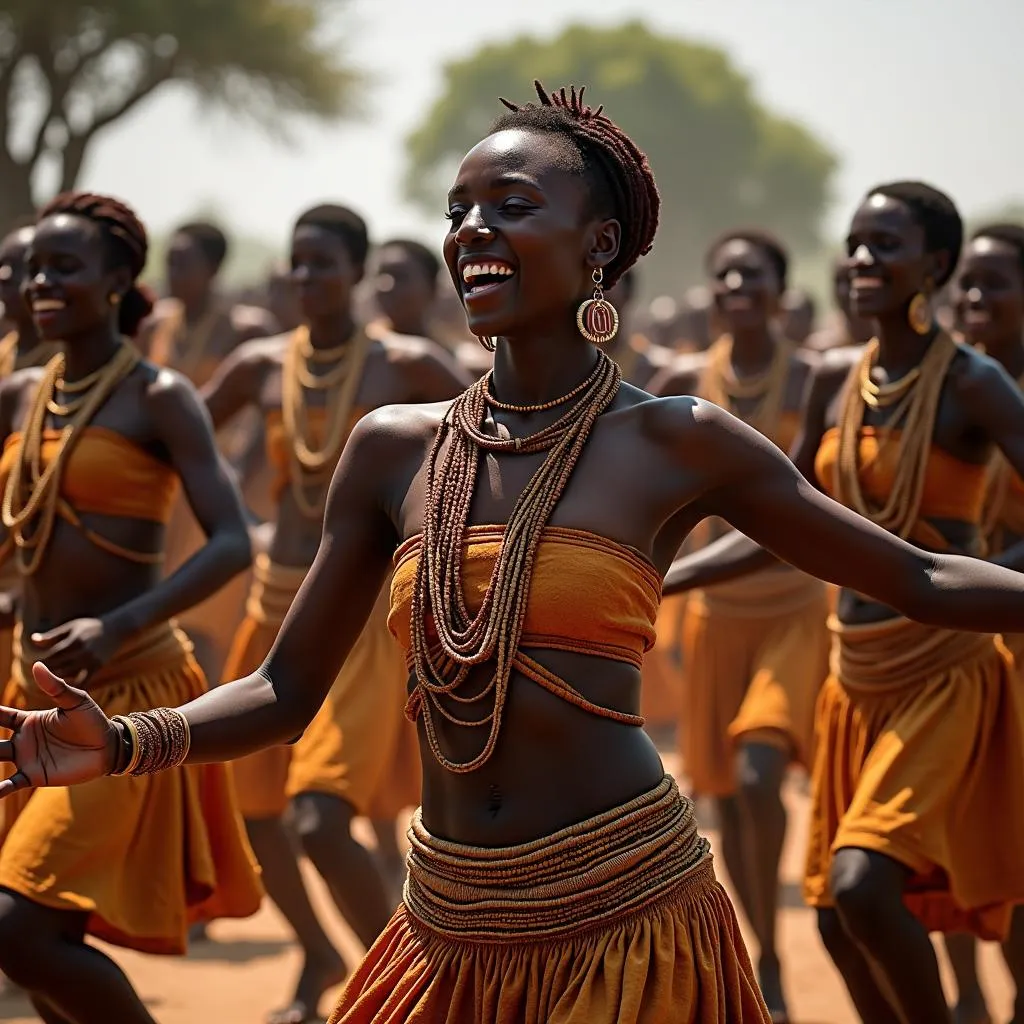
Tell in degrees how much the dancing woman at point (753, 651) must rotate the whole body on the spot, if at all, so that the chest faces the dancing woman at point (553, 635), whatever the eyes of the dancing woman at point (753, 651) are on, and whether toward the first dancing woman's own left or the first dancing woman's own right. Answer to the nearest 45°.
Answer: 0° — they already face them

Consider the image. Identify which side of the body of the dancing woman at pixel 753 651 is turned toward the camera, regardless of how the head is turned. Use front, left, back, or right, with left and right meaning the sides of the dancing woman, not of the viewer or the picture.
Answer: front

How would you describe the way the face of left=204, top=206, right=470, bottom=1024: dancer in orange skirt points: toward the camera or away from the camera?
toward the camera

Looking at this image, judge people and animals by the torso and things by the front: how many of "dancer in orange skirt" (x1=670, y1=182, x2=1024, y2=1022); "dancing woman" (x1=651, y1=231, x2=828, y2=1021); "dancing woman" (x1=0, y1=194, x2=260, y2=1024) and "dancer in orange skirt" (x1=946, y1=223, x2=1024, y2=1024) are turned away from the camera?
0

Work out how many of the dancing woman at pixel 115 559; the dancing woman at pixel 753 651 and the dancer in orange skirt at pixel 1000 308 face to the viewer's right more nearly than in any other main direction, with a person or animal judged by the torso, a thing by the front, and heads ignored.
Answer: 0

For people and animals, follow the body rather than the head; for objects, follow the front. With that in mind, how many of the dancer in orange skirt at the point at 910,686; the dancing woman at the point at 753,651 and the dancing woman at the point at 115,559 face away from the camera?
0

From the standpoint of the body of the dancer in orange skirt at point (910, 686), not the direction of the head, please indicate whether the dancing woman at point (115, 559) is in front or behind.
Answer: in front

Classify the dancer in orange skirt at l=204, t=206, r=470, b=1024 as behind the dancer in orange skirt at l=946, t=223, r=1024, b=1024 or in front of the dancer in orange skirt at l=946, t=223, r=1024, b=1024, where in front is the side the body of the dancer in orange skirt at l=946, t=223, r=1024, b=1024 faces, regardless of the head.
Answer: in front

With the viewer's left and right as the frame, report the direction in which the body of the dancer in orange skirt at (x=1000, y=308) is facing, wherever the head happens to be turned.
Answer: facing the viewer and to the left of the viewer

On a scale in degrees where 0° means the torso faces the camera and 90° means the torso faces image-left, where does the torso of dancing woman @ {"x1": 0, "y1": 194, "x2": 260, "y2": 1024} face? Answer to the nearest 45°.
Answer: approximately 45°

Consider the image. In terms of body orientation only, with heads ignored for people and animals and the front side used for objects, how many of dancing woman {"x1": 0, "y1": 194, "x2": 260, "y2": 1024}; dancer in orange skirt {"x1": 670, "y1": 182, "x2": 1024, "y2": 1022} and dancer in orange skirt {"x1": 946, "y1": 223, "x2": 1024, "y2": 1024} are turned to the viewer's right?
0

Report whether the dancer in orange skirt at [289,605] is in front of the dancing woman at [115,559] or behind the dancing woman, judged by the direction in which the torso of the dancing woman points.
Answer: behind

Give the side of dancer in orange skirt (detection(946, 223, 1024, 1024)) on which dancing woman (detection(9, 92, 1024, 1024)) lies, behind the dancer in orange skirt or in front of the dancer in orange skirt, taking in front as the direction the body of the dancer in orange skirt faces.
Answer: in front

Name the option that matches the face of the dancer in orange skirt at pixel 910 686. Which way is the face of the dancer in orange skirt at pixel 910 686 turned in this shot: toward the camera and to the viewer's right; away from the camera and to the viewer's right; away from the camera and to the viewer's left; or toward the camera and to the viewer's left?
toward the camera and to the viewer's left
